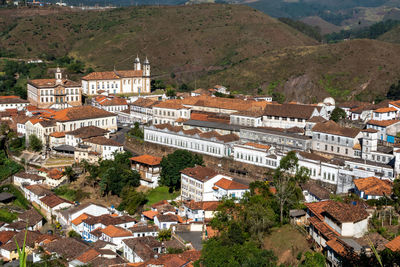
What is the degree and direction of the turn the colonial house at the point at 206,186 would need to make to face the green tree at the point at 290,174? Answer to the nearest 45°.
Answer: approximately 135° to its left

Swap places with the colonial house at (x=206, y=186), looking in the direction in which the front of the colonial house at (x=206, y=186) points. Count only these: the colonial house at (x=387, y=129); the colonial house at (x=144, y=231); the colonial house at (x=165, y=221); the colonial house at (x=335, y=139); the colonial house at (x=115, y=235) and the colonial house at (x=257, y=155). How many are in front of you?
3

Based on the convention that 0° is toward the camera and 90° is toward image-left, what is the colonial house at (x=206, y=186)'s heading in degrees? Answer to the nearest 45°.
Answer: approximately 45°

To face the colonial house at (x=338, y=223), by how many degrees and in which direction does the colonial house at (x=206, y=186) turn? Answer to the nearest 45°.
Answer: approximately 90° to its left

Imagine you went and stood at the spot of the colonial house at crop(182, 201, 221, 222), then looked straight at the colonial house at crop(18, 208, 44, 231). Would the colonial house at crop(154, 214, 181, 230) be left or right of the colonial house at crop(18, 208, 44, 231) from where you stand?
left

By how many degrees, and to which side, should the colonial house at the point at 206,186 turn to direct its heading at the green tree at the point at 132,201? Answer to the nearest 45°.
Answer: approximately 45° to its right

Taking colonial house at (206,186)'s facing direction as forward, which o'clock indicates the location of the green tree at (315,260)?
The green tree is roughly at 10 o'clock from the colonial house.

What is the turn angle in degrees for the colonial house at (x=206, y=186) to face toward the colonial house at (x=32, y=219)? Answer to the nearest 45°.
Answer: approximately 45° to its right

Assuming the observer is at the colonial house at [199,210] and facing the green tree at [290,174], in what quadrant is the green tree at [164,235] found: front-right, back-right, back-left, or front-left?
back-right

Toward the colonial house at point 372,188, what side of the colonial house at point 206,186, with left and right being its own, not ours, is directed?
left

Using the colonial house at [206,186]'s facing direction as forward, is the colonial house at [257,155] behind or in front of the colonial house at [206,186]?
behind

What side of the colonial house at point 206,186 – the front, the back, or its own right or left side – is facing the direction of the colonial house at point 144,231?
front

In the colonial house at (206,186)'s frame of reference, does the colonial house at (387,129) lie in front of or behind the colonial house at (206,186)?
behind

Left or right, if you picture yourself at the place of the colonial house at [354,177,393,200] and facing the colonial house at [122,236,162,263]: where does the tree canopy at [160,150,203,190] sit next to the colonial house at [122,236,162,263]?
right

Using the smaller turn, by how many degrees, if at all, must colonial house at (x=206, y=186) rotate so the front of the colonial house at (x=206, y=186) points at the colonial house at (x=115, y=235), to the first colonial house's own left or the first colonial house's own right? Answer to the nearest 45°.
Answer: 0° — it already faces it

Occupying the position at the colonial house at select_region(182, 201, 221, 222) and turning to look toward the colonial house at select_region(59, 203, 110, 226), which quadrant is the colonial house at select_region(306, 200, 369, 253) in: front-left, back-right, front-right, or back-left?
back-left
